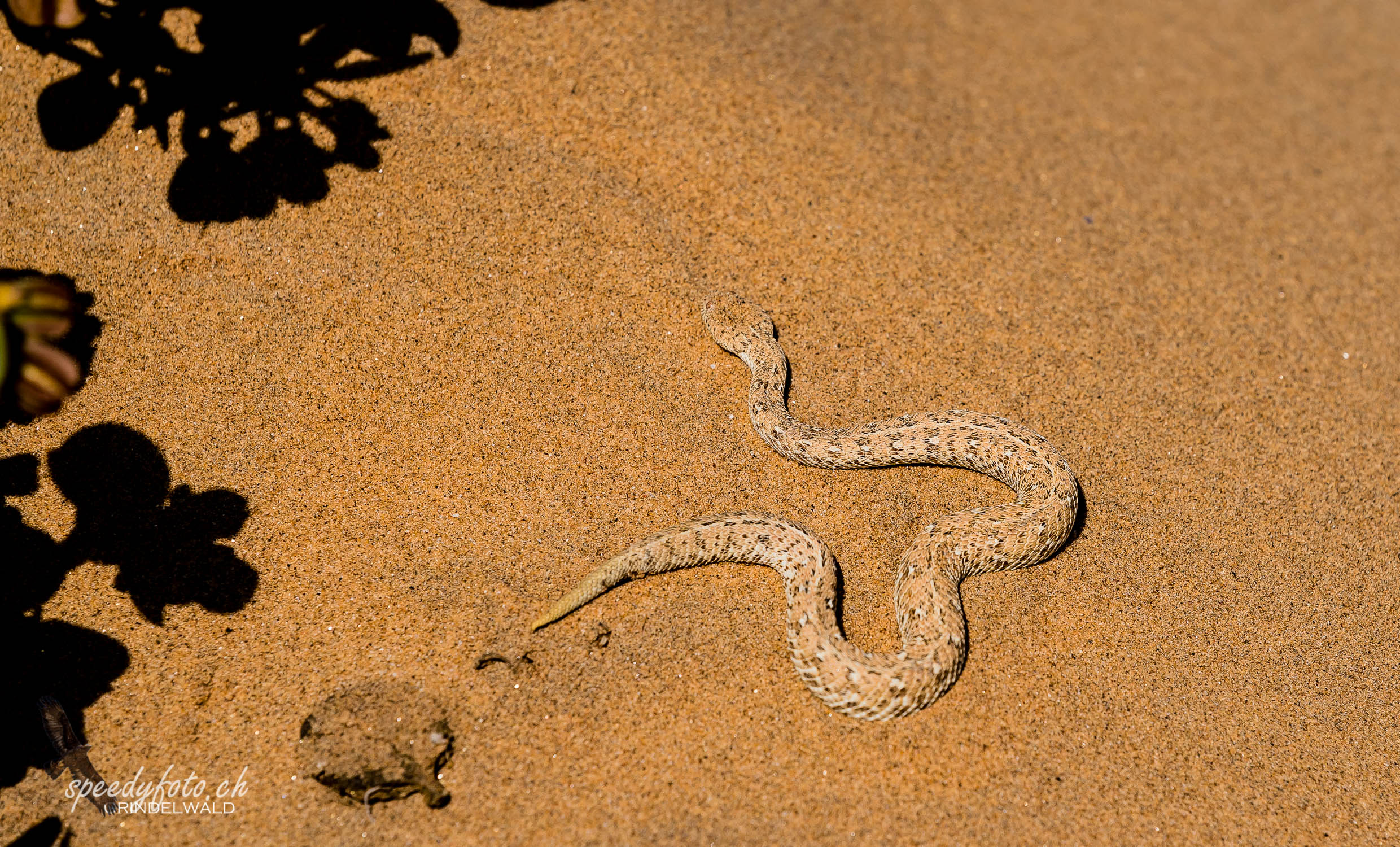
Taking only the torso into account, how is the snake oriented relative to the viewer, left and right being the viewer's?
facing away from the viewer and to the left of the viewer
